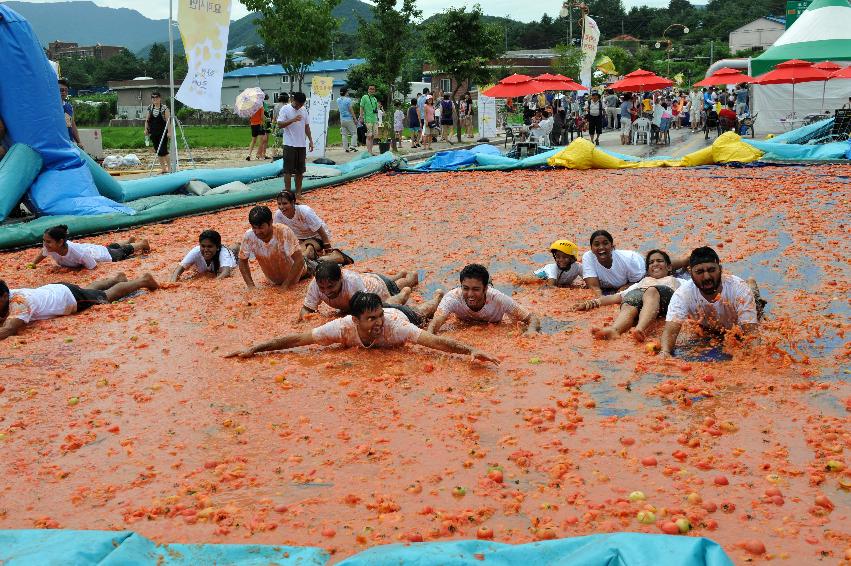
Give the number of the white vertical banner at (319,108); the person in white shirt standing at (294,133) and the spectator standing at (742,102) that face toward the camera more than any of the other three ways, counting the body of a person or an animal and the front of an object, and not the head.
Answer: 2

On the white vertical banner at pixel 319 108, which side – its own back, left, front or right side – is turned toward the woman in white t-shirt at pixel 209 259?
front

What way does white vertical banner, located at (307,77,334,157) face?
toward the camera

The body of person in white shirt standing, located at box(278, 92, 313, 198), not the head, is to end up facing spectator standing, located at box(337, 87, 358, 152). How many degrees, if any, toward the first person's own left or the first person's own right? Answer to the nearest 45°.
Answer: approximately 180°

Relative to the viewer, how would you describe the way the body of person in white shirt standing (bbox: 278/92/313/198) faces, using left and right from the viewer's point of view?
facing the viewer

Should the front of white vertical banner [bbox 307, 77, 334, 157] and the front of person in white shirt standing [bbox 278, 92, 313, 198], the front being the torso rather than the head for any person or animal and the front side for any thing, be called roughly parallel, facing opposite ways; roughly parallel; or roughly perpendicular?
roughly parallel

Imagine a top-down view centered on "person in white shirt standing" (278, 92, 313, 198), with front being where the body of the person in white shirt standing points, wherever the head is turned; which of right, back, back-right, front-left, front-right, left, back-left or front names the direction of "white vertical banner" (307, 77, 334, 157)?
back

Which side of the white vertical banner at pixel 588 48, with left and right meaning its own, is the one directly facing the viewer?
front

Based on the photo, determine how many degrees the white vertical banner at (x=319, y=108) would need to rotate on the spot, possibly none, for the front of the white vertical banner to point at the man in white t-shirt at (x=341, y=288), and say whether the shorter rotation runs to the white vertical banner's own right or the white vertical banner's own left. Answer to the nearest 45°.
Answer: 0° — it already faces them

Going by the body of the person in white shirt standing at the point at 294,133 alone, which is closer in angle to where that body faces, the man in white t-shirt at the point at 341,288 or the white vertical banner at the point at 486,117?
the man in white t-shirt

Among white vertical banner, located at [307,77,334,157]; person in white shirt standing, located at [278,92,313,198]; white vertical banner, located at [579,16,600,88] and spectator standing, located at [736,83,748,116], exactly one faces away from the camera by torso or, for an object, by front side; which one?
the spectator standing

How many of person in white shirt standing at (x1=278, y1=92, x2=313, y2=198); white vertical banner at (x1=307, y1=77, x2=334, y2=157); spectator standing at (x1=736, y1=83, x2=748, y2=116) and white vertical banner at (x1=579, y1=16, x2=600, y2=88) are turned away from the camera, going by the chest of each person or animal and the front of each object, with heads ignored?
1

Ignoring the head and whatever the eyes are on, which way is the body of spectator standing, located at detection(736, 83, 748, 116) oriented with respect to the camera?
away from the camera

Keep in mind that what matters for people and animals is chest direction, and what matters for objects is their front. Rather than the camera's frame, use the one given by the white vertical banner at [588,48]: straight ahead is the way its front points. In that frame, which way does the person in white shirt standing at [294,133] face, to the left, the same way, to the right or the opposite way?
the same way
